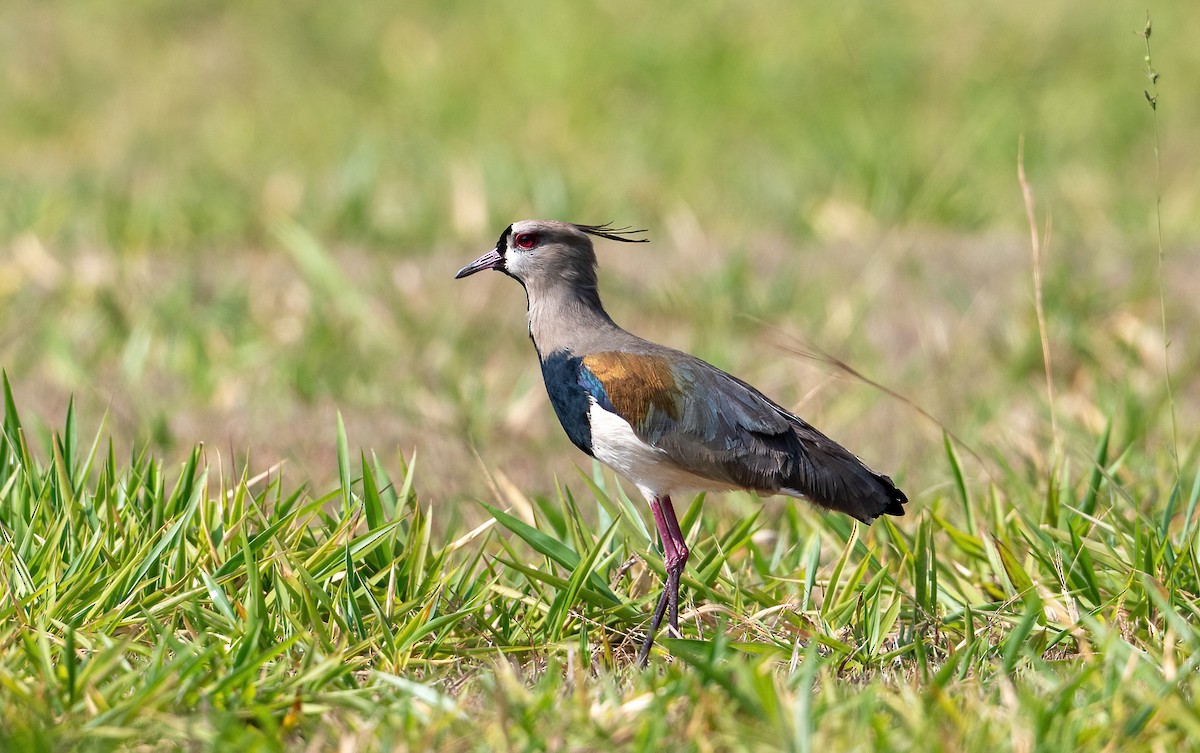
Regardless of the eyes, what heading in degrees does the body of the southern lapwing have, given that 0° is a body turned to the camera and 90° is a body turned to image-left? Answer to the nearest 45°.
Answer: approximately 90°
